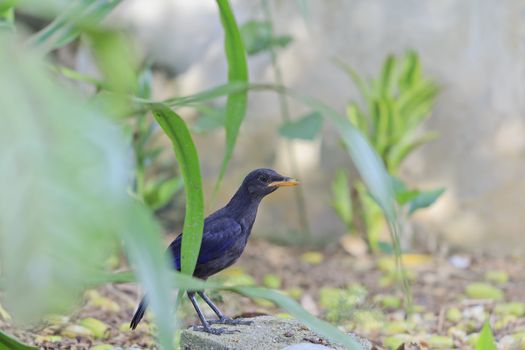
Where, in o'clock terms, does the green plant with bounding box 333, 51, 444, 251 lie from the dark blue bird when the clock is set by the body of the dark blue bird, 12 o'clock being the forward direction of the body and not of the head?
The green plant is roughly at 10 o'clock from the dark blue bird.

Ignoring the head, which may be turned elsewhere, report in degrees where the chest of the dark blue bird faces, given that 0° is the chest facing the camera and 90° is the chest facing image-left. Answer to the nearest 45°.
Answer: approximately 270°
